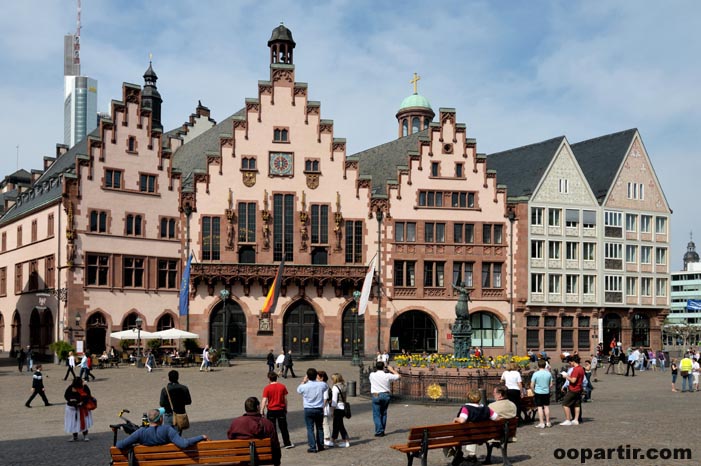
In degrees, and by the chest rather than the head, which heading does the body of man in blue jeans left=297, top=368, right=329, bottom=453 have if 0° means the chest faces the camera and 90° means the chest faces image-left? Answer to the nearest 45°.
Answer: approximately 180°

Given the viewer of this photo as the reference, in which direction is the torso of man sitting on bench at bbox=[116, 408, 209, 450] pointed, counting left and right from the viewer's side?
facing away from the viewer

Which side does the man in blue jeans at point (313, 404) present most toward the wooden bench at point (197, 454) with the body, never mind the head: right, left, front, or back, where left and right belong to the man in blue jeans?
back

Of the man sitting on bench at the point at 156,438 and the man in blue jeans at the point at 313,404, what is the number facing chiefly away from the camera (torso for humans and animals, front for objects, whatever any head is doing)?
2
